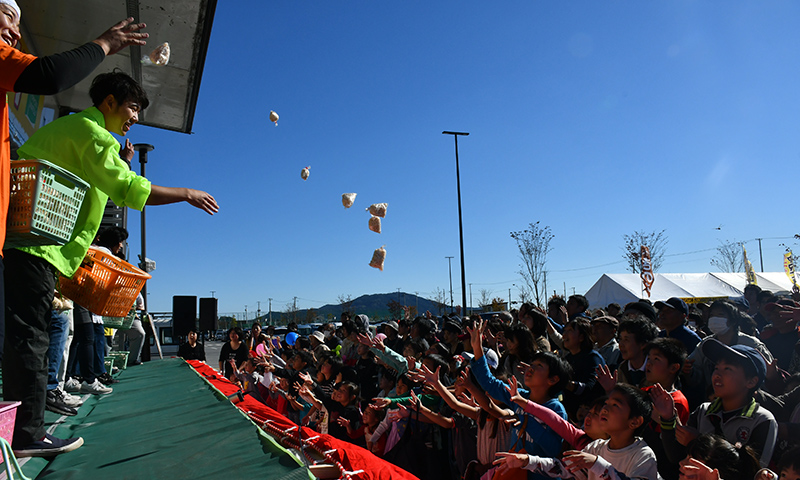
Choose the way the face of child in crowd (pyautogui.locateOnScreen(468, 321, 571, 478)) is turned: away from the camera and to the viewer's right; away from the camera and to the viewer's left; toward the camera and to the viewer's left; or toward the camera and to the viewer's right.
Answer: toward the camera and to the viewer's left

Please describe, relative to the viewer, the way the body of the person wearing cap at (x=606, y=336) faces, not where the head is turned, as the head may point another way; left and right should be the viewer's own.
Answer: facing to the left of the viewer

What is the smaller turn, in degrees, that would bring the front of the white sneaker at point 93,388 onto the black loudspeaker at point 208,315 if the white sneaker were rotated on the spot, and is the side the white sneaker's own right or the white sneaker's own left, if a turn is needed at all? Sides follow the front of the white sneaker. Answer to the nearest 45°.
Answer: approximately 90° to the white sneaker's own left

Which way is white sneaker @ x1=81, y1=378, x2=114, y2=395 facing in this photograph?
to the viewer's right

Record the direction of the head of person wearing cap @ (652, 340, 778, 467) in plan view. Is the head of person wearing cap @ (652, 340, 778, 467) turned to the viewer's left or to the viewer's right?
to the viewer's left

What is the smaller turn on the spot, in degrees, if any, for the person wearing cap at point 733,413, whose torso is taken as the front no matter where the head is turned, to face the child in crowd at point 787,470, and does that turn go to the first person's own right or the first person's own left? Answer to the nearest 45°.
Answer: approximately 45° to the first person's own left

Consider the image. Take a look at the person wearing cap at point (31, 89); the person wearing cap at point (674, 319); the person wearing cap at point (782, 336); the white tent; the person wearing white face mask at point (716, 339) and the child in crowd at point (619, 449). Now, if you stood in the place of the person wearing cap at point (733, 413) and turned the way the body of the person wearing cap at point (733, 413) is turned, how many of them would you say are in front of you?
2

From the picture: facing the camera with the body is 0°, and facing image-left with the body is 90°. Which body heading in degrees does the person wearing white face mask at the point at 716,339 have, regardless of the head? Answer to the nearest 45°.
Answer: approximately 45°

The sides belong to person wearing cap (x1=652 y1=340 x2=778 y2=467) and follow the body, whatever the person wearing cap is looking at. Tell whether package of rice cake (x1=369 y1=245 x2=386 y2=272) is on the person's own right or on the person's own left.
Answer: on the person's own right

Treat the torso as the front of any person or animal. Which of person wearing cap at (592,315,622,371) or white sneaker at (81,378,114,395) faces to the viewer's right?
the white sneaker

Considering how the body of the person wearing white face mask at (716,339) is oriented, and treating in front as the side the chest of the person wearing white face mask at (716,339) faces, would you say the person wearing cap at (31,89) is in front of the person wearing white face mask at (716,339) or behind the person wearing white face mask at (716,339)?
in front

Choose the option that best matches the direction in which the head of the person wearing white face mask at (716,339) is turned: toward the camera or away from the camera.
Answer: toward the camera

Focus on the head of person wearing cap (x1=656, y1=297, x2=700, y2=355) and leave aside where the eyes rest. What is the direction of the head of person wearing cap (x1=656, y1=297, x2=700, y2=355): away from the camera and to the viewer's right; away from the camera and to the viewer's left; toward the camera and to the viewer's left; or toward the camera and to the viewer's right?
toward the camera and to the viewer's left

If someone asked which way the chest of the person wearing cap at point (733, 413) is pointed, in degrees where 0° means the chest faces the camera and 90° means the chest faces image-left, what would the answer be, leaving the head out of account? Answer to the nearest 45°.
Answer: approximately 45°

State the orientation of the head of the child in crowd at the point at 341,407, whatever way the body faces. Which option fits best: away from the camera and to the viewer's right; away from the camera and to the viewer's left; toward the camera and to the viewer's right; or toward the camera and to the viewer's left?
toward the camera and to the viewer's left

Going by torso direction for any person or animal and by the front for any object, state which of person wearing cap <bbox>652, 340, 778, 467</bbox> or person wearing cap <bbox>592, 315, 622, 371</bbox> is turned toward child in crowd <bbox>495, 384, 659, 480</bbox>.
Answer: person wearing cap <bbox>652, 340, 778, 467</bbox>

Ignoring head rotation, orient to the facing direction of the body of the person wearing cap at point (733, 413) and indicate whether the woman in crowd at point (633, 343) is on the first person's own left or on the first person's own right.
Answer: on the first person's own right

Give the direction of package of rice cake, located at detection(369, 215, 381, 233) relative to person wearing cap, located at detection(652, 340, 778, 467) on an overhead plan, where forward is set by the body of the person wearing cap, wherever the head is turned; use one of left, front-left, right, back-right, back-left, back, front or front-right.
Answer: right

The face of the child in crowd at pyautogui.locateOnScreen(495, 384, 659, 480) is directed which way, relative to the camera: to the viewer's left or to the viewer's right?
to the viewer's left

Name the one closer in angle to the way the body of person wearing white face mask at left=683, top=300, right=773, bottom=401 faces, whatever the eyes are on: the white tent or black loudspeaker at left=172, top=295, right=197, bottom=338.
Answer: the black loudspeaker

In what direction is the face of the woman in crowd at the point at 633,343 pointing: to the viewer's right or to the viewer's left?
to the viewer's left

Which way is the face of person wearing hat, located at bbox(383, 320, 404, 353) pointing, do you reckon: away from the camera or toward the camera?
toward the camera
